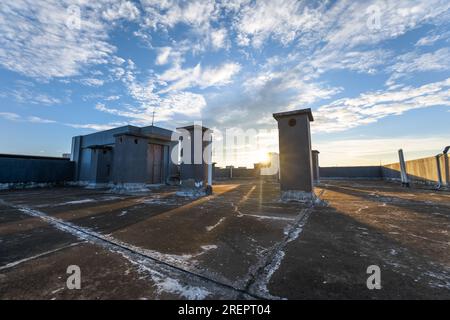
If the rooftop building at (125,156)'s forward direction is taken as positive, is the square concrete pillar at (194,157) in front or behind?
in front

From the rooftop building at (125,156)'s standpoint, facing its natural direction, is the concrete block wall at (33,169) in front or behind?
behind

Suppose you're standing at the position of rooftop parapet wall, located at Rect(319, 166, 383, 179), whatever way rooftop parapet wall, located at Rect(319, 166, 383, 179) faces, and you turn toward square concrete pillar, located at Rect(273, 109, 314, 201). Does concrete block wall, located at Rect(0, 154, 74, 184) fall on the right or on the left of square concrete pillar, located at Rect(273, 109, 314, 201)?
right

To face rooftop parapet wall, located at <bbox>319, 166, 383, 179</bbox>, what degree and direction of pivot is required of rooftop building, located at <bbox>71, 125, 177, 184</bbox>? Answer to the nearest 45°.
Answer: approximately 45° to its left

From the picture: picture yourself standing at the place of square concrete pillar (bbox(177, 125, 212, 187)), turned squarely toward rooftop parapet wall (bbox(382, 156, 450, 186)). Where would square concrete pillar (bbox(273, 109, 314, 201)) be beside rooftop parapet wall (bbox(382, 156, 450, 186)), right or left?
right

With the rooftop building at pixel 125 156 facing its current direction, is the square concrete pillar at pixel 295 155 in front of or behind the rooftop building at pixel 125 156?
in front

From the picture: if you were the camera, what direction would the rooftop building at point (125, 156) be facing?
facing the viewer and to the right of the viewer
